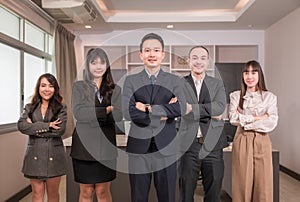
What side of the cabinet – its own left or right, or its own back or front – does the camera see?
front

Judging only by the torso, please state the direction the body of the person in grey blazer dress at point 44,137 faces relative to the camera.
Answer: toward the camera

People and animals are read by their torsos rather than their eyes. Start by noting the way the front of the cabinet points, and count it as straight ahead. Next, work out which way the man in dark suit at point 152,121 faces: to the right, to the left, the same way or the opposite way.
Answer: the same way

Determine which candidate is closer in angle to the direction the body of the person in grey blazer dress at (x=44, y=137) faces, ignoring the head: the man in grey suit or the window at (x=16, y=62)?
the man in grey suit

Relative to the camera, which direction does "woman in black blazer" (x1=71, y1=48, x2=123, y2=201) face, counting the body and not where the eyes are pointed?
toward the camera

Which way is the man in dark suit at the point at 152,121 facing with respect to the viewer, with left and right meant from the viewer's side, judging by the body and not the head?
facing the viewer

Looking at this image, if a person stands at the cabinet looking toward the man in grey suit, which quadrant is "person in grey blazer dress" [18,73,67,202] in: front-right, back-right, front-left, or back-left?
front-right

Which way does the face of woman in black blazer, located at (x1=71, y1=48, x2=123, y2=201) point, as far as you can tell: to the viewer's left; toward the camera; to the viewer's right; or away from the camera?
toward the camera

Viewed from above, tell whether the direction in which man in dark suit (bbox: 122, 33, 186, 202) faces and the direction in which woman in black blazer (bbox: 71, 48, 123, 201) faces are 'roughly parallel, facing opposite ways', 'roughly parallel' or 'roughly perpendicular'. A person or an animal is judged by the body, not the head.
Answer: roughly parallel

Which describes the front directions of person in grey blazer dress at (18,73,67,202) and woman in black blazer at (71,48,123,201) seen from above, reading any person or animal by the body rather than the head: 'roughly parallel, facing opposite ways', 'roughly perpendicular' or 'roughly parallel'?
roughly parallel

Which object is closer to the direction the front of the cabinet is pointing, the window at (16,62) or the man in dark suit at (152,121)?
the man in dark suit

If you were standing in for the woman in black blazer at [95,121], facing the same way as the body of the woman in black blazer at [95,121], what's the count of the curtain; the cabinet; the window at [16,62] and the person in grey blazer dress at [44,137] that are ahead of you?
0

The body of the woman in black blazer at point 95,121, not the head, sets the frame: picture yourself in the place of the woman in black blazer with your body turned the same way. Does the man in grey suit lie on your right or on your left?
on your left

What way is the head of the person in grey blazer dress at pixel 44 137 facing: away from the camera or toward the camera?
toward the camera

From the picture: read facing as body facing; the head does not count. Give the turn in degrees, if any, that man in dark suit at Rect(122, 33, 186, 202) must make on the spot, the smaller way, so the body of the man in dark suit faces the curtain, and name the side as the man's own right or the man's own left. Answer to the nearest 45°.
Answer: approximately 135° to the man's own right

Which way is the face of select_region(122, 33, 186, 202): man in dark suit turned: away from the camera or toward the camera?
toward the camera

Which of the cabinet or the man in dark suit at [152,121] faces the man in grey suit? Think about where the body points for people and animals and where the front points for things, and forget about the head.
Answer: the cabinet

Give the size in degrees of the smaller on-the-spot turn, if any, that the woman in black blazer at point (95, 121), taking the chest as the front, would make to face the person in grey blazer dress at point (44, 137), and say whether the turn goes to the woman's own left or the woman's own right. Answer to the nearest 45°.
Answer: approximately 135° to the woman's own right
